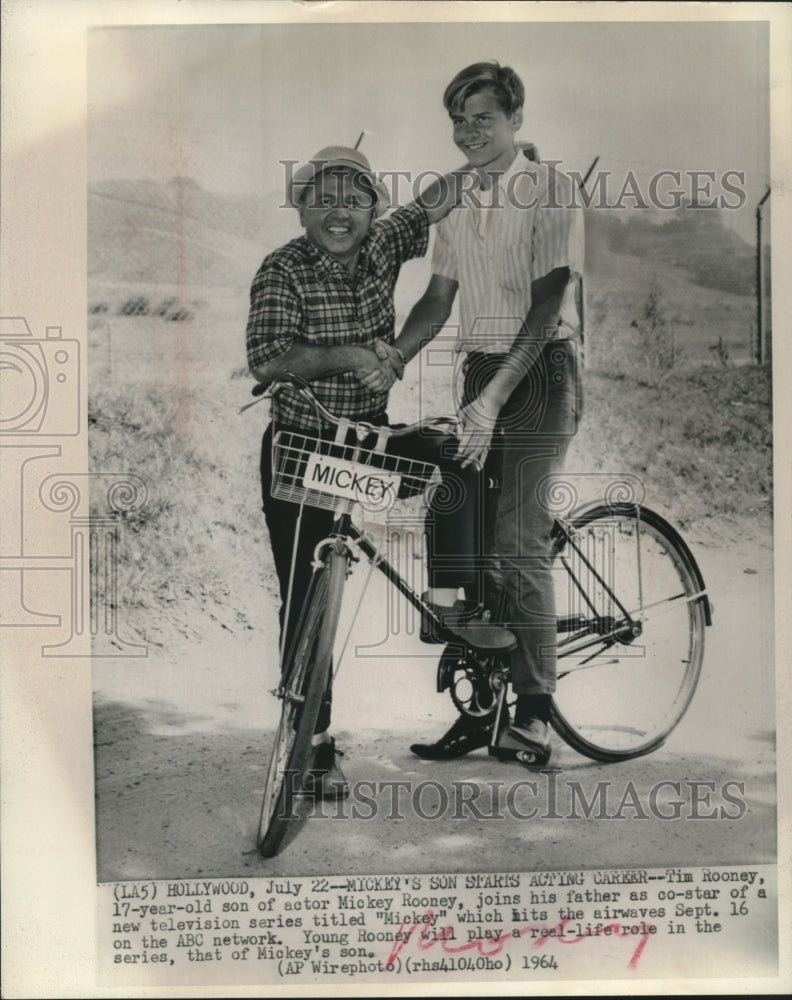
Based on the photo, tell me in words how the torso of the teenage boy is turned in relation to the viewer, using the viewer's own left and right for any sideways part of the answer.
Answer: facing the viewer and to the left of the viewer

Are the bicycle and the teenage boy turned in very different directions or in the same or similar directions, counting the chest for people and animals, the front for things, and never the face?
same or similar directions

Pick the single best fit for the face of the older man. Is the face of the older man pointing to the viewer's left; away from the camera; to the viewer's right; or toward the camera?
toward the camera
